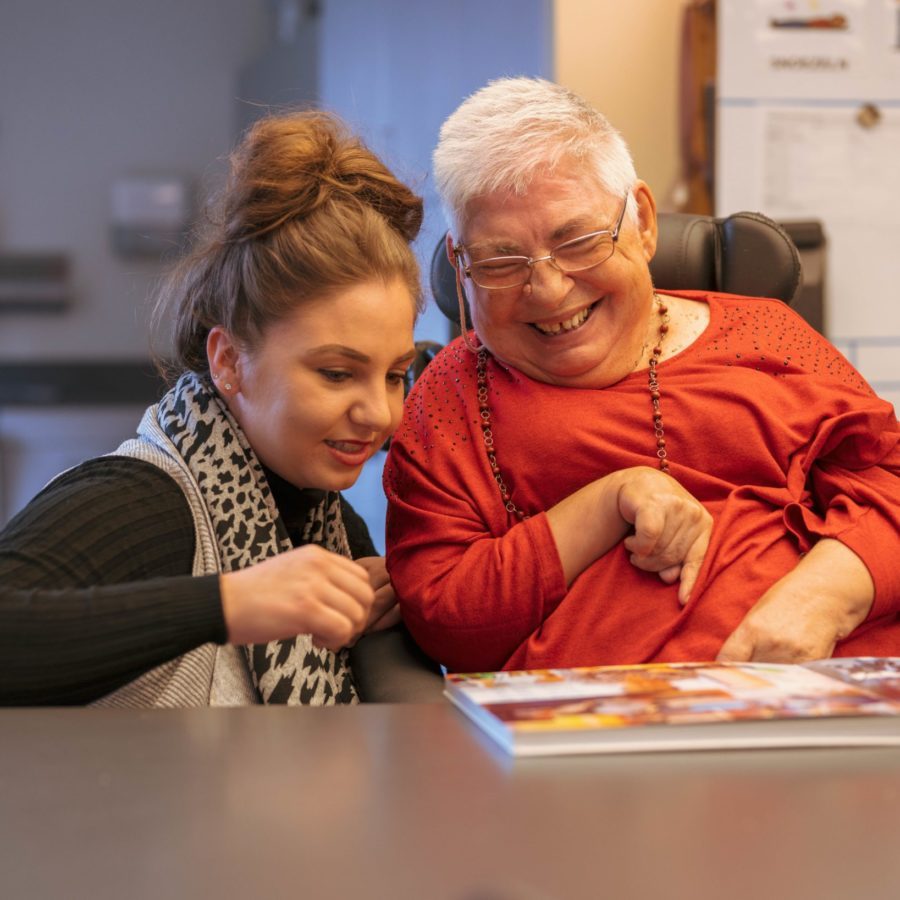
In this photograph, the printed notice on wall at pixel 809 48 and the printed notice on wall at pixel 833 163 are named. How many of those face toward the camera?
2

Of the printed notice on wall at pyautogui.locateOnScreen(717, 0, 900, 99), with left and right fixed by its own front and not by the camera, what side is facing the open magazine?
front

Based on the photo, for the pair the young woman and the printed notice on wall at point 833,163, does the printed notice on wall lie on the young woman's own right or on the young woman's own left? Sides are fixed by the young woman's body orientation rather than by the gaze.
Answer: on the young woman's own left

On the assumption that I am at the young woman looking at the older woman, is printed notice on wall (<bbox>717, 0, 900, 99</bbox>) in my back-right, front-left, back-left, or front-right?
front-left

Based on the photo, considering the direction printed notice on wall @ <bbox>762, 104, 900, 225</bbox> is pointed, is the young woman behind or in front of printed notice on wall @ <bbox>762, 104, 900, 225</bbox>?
in front

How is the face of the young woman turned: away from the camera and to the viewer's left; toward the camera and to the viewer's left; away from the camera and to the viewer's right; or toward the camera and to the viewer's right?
toward the camera and to the viewer's right

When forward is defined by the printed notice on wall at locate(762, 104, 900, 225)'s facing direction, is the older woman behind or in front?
in front

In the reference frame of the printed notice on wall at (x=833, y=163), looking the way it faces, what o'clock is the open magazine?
The open magazine is roughly at 12 o'clock from the printed notice on wall.

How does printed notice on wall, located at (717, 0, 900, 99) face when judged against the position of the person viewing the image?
facing the viewer

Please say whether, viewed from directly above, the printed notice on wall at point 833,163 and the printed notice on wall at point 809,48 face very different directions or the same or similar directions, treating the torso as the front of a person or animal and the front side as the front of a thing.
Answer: same or similar directions

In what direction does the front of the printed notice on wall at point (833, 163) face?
toward the camera

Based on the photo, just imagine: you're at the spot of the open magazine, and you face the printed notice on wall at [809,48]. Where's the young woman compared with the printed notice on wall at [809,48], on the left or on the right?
left
